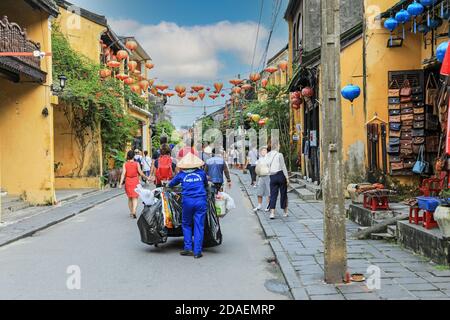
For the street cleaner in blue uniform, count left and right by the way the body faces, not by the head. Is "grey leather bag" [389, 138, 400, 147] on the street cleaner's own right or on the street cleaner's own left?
on the street cleaner's own right

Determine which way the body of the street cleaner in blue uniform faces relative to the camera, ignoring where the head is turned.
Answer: away from the camera

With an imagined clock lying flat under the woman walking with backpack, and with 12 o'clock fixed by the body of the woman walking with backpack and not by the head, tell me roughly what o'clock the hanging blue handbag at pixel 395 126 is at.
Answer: The hanging blue handbag is roughly at 3 o'clock from the woman walking with backpack.

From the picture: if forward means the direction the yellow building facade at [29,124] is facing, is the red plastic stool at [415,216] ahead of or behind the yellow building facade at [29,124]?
ahead

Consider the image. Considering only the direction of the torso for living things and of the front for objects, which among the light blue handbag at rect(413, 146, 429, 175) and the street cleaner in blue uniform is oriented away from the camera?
the street cleaner in blue uniform

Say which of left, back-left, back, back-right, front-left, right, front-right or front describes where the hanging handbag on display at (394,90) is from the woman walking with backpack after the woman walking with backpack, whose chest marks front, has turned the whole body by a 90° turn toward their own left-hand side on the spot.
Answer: back

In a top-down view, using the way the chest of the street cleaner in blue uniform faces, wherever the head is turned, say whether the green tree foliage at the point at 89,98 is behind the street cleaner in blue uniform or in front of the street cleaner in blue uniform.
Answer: in front

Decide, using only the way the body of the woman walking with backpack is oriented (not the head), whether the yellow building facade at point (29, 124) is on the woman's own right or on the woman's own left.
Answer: on the woman's own left

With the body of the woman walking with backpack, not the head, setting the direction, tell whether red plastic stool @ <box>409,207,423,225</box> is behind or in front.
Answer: behind

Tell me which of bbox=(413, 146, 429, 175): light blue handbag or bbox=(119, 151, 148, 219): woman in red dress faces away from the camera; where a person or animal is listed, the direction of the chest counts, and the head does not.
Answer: the woman in red dress

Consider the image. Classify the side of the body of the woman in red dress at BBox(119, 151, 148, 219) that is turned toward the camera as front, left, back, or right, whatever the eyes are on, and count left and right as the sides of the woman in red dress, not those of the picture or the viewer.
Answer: back

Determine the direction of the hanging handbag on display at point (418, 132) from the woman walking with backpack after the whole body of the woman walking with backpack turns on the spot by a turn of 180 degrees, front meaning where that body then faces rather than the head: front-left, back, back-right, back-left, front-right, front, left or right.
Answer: left
